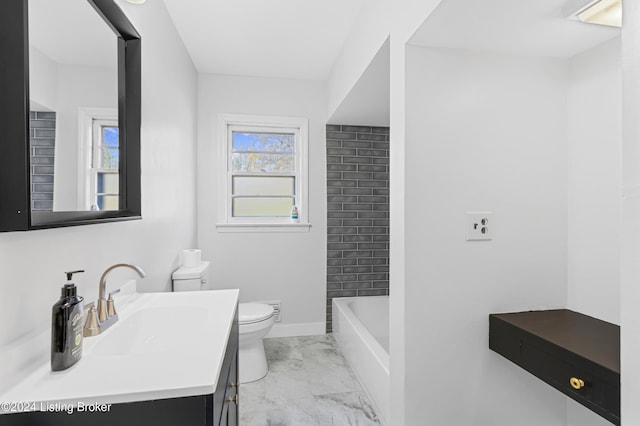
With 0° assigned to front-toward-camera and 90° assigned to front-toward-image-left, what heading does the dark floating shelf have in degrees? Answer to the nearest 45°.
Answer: approximately 45°

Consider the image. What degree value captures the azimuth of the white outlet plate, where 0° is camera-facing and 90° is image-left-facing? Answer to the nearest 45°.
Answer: approximately 0°

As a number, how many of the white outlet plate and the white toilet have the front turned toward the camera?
1

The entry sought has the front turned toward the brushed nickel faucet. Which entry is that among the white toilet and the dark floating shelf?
the dark floating shelf

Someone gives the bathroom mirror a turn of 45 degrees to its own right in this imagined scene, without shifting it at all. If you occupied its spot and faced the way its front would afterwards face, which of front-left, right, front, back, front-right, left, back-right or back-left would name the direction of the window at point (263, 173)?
back-left
